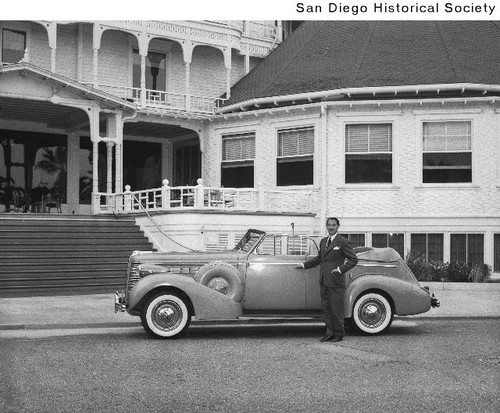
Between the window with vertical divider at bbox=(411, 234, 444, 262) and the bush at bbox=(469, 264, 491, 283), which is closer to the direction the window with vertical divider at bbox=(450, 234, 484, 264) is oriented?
the bush

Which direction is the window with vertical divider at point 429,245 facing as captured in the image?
toward the camera

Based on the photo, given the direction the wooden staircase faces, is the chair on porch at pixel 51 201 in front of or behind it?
behind

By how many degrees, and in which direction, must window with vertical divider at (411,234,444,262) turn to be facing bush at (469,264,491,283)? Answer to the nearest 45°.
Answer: approximately 45° to its left

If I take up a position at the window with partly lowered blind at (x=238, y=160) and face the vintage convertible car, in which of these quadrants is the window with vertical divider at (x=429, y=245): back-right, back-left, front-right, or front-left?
front-left

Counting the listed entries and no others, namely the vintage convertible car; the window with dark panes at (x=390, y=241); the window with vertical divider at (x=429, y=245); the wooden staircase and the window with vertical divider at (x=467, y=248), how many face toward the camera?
4

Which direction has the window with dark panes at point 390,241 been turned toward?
toward the camera

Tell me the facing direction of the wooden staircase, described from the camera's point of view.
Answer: facing the viewer

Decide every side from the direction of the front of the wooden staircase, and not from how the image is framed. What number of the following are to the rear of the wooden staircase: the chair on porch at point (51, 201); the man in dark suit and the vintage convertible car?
1

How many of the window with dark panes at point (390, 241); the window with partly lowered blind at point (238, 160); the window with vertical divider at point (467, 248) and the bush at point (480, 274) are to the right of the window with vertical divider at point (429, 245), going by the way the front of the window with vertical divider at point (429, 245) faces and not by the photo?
2

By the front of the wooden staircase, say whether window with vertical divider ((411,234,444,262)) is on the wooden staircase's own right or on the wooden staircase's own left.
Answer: on the wooden staircase's own left

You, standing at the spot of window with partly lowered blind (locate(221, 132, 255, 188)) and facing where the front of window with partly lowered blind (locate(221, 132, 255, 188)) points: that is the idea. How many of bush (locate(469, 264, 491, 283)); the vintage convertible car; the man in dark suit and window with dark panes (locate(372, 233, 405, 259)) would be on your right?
0

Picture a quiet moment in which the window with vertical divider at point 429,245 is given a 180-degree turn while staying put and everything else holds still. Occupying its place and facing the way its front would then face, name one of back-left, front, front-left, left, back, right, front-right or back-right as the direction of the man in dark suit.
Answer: back

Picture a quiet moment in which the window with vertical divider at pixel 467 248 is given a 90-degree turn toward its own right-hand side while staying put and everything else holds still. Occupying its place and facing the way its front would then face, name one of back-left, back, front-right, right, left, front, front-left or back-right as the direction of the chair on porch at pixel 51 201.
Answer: front

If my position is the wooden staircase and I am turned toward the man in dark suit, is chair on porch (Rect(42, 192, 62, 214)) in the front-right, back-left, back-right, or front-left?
back-left

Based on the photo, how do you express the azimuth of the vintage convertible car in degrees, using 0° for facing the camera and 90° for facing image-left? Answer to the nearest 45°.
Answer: approximately 90°

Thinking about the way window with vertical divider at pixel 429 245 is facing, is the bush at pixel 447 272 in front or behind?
in front

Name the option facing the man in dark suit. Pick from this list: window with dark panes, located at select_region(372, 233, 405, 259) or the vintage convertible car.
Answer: the window with dark panes

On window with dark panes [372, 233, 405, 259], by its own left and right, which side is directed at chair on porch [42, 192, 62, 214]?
right

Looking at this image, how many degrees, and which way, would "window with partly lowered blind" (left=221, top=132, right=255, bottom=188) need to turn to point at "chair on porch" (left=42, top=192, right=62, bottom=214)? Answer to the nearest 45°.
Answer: approximately 45° to its right

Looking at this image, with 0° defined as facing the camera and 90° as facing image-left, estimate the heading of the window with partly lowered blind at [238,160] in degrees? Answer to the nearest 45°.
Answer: approximately 45°
